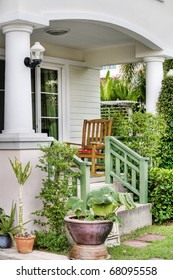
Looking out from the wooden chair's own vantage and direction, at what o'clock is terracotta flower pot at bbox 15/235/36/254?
The terracotta flower pot is roughly at 11 o'clock from the wooden chair.

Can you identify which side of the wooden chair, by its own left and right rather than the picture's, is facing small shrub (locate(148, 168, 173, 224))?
left

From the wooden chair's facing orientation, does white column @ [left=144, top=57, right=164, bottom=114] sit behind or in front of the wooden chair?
behind

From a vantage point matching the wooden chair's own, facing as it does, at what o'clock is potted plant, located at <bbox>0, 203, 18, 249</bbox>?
The potted plant is roughly at 11 o'clock from the wooden chair.

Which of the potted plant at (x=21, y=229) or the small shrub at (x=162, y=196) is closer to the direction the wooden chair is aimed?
the potted plant

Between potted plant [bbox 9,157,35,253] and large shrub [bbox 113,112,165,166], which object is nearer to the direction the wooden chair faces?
the potted plant

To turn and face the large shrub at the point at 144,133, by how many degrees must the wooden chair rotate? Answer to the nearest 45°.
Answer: approximately 90° to its left

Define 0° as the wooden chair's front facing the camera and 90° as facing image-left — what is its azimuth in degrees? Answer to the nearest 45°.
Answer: approximately 45°

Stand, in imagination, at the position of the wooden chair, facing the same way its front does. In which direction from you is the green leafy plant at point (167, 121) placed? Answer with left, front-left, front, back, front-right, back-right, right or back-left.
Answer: back-left

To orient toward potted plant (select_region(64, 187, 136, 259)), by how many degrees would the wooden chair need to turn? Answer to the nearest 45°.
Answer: approximately 45° to its left
